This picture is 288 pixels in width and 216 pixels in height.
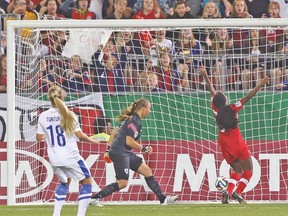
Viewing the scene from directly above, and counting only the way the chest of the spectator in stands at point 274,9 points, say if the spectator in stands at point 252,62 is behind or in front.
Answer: in front

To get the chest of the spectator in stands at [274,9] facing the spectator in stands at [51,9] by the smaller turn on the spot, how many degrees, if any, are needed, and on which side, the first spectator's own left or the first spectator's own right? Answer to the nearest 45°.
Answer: approximately 90° to the first spectator's own right

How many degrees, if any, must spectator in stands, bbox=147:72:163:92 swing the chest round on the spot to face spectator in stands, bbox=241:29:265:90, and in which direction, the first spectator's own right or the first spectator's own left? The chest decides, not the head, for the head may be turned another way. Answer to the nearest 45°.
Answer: approximately 90° to the first spectator's own left

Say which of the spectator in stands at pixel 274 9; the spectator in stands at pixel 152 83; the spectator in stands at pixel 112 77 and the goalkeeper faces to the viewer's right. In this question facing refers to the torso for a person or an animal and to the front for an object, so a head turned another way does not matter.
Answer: the goalkeeper

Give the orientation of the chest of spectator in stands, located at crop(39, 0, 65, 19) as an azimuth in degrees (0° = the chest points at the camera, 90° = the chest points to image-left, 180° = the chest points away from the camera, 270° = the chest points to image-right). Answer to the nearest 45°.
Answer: approximately 0°
